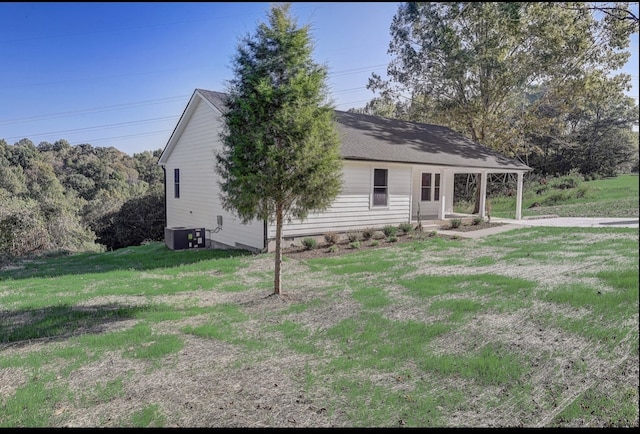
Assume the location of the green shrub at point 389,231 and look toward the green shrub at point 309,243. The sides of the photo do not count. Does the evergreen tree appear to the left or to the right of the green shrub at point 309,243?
left

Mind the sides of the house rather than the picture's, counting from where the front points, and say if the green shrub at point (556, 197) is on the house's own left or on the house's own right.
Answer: on the house's own left

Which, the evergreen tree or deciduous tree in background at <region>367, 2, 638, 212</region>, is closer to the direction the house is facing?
the evergreen tree

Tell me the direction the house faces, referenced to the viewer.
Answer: facing the viewer and to the right of the viewer

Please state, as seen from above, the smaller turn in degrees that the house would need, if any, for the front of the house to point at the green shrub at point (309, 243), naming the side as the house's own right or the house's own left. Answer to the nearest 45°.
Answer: approximately 45° to the house's own right

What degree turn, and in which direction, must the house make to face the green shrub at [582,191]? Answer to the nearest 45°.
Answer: approximately 90° to its left
